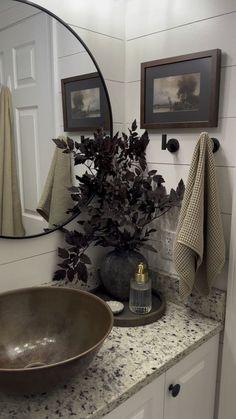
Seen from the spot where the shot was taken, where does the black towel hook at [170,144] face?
facing the viewer and to the left of the viewer

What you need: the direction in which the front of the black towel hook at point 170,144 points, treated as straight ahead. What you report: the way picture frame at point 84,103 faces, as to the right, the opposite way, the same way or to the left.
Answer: the same way

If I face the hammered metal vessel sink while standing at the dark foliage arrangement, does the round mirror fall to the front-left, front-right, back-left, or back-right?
front-right

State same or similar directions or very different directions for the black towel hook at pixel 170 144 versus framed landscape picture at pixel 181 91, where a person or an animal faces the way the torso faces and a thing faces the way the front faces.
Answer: same or similar directions

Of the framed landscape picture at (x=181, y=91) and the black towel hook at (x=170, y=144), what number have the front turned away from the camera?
0

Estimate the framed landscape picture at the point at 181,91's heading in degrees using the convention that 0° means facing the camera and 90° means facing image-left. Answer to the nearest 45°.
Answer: approximately 45°
